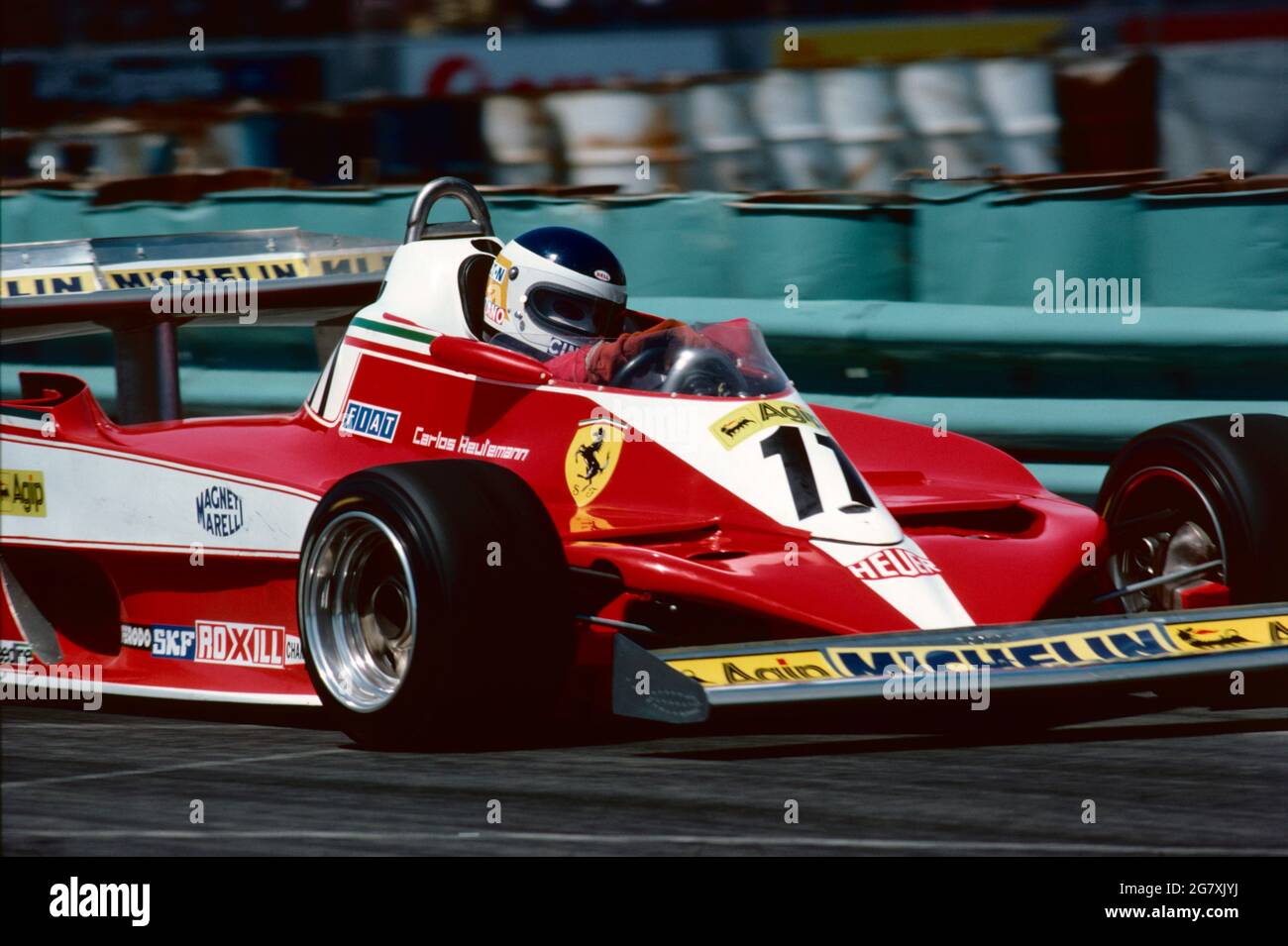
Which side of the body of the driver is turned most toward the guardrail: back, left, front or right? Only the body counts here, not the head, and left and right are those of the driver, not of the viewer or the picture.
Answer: left

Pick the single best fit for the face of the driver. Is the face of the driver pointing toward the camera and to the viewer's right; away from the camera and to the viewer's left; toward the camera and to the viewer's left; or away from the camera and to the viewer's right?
toward the camera and to the viewer's right

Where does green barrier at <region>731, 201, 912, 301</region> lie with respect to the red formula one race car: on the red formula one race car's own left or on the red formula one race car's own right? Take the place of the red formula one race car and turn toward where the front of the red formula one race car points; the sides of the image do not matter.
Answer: on the red formula one race car's own left

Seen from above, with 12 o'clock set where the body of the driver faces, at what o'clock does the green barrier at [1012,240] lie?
The green barrier is roughly at 9 o'clock from the driver.

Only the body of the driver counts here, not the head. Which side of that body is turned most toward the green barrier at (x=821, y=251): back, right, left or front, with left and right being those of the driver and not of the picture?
left

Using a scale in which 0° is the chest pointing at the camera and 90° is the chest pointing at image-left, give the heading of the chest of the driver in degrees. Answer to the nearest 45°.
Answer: approximately 315°

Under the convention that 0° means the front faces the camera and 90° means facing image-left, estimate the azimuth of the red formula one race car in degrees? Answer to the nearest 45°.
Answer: approximately 315°
